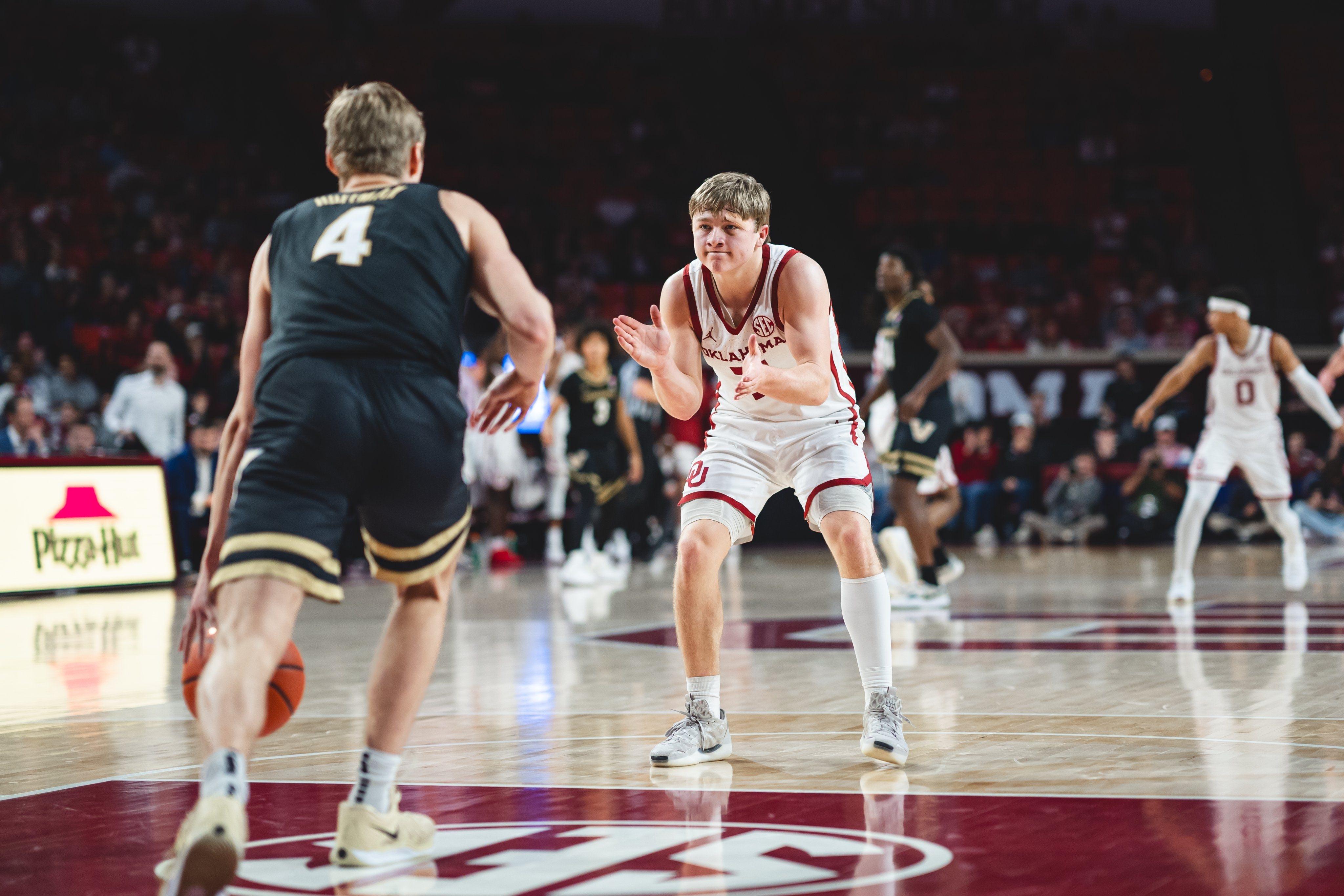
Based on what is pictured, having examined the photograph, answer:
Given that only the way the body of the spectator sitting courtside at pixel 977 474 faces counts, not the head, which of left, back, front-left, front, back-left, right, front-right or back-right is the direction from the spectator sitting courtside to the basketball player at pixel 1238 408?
front

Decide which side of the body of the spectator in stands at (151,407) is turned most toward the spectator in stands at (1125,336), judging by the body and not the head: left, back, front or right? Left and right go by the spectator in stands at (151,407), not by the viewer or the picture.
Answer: left

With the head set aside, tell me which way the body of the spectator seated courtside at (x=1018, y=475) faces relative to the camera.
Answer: toward the camera

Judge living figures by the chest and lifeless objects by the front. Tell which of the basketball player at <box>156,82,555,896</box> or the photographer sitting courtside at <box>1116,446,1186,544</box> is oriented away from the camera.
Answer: the basketball player

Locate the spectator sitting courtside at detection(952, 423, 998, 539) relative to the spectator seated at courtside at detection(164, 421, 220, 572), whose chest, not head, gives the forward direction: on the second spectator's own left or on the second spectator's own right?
on the second spectator's own left

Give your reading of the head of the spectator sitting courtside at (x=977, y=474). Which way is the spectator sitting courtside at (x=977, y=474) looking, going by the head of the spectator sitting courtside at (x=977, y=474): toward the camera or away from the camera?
toward the camera

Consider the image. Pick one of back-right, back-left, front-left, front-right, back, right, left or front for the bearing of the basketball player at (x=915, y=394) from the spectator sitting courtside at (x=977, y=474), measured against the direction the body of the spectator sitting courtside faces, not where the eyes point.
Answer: front

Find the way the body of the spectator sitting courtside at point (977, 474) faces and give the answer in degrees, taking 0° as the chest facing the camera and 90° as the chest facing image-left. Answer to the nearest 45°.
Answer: approximately 0°

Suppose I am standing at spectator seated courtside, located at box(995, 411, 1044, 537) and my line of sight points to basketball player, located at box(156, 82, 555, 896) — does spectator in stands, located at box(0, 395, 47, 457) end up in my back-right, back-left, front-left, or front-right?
front-right

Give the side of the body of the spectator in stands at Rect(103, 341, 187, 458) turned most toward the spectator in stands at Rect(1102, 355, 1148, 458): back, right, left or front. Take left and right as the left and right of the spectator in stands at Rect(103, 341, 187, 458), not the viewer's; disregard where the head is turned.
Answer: left

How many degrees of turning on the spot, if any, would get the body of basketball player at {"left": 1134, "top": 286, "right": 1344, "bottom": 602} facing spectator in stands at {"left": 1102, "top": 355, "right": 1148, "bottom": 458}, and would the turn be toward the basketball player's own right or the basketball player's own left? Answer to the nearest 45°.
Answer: approximately 180°

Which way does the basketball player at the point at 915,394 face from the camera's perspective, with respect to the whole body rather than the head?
to the viewer's left

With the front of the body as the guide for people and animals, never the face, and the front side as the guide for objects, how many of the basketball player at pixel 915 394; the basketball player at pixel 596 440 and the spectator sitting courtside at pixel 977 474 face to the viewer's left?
1

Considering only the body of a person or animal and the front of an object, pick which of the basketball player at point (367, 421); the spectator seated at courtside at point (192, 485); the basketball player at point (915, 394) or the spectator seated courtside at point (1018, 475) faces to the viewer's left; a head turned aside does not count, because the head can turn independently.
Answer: the basketball player at point (915, 394)

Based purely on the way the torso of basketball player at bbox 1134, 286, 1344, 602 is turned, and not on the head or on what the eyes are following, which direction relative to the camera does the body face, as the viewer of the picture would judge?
toward the camera
